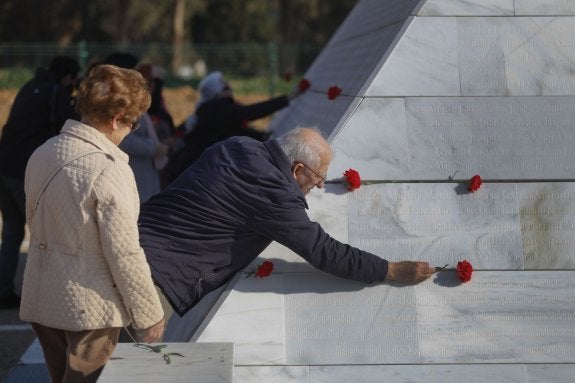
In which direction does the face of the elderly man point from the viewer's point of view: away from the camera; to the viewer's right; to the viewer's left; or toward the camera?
to the viewer's right

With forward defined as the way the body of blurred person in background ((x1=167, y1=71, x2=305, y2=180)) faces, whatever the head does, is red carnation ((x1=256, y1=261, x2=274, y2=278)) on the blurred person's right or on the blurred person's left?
on the blurred person's right

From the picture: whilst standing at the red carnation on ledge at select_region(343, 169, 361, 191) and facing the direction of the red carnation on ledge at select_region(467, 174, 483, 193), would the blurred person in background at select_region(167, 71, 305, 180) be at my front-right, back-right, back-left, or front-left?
back-left

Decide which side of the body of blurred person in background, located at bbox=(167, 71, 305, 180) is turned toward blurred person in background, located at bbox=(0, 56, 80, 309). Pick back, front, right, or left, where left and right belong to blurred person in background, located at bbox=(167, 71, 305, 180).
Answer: back

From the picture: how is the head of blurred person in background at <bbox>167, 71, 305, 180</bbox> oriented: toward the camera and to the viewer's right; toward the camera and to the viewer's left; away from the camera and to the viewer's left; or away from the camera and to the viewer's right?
away from the camera and to the viewer's right

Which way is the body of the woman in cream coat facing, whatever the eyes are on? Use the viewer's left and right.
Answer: facing away from the viewer and to the right of the viewer

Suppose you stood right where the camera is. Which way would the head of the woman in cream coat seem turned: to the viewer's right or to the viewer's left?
to the viewer's right

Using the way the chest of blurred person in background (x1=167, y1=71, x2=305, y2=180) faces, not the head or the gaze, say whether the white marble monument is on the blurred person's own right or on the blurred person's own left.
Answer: on the blurred person's own right

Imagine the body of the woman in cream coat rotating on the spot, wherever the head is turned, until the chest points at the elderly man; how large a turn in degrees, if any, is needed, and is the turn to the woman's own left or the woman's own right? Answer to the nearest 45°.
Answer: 0° — they already face them

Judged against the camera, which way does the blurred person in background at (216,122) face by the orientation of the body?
to the viewer's right

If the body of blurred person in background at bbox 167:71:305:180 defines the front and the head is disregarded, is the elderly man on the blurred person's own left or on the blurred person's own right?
on the blurred person's own right

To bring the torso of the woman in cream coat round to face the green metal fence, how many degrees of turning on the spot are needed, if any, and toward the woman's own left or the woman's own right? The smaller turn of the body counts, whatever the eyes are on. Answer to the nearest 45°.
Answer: approximately 45° to the woman's own left
